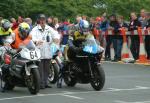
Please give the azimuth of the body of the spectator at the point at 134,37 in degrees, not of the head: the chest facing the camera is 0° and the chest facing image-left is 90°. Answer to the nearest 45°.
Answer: approximately 45°

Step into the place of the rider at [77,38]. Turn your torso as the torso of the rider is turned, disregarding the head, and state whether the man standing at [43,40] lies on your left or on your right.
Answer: on your right

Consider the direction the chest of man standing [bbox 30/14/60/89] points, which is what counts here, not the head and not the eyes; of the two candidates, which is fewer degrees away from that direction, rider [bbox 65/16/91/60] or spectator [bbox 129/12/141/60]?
the rider

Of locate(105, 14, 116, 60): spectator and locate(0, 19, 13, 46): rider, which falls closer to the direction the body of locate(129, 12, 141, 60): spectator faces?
the rider
